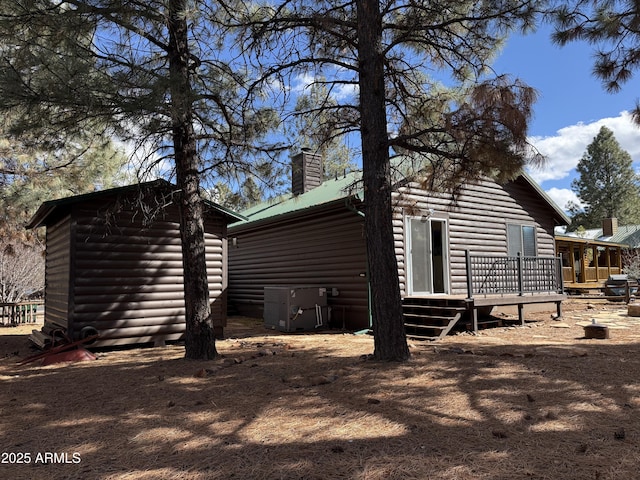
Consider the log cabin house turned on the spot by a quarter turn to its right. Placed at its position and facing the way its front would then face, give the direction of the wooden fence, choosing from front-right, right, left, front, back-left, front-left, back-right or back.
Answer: front-right

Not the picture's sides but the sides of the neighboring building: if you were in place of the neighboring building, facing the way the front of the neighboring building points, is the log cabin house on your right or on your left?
on your right

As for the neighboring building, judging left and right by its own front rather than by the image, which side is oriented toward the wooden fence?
right

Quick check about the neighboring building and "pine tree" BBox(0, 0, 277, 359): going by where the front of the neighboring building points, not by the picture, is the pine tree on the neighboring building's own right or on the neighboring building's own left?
on the neighboring building's own right

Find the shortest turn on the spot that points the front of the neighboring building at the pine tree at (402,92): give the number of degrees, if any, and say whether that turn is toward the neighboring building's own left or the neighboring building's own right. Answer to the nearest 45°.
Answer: approximately 45° to the neighboring building's own right

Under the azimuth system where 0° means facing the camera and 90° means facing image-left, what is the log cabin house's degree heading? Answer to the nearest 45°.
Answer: approximately 315°

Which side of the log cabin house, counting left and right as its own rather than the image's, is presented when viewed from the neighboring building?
left

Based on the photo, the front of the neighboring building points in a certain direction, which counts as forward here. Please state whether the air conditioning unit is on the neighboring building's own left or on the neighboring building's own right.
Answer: on the neighboring building's own right
